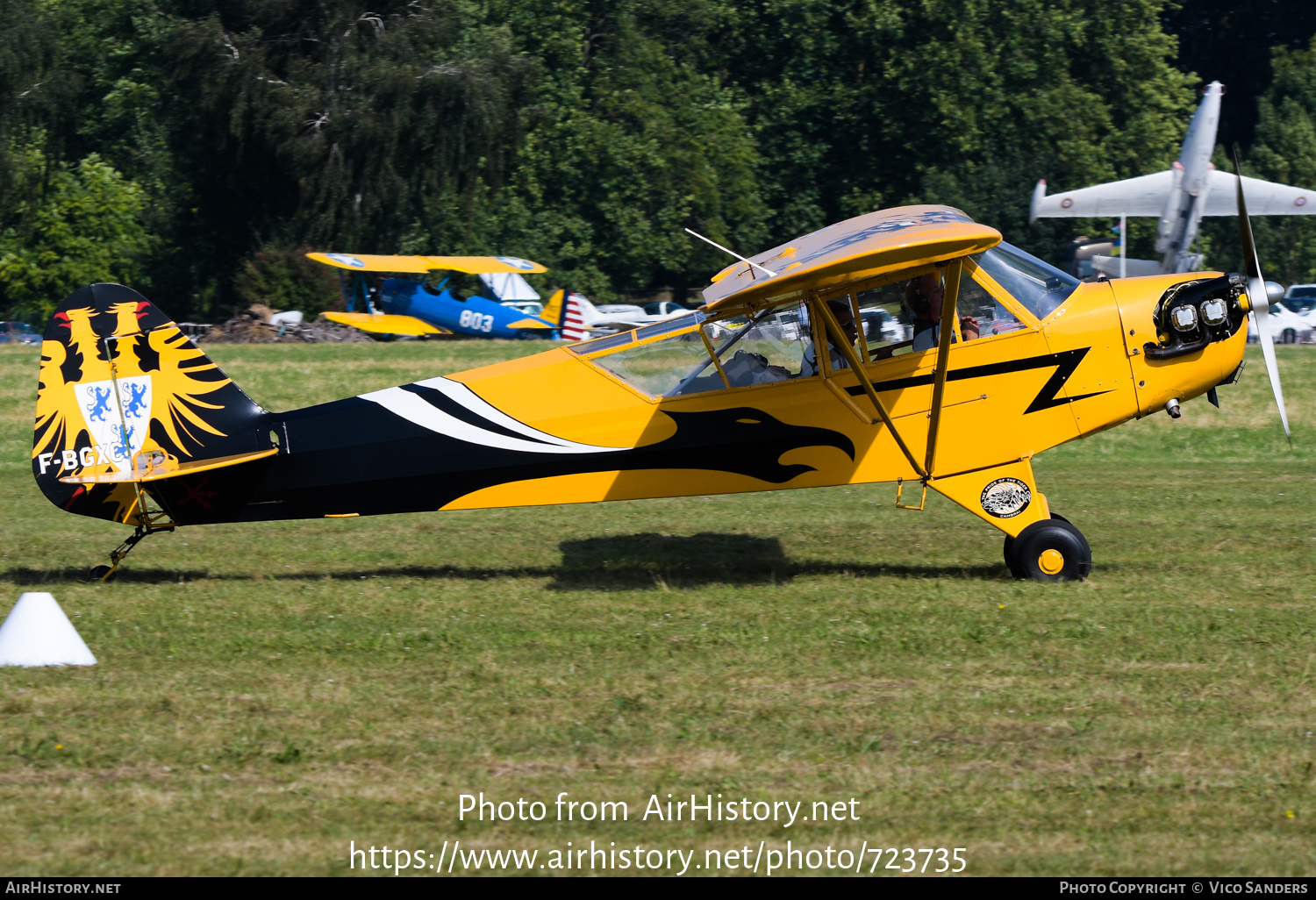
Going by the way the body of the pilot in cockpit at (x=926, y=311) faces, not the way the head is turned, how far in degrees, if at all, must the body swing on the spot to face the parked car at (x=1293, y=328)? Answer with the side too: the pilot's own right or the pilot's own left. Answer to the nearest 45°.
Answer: approximately 90° to the pilot's own left

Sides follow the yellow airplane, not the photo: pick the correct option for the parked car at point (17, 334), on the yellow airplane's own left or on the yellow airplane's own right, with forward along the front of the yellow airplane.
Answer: on the yellow airplane's own left

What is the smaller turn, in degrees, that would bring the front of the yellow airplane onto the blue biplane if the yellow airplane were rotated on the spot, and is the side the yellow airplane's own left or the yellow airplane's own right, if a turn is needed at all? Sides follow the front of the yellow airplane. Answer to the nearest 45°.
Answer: approximately 90° to the yellow airplane's own left

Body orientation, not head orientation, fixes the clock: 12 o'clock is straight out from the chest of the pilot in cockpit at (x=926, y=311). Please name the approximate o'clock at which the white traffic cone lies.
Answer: The white traffic cone is roughly at 5 o'clock from the pilot in cockpit.

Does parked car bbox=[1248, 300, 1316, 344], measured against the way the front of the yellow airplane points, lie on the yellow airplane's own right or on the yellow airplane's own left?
on the yellow airplane's own left

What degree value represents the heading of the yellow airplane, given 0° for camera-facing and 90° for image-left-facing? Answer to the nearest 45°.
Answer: approximately 270°

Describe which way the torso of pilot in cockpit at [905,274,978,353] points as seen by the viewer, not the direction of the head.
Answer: to the viewer's right

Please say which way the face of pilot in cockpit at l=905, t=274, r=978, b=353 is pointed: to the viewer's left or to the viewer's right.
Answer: to the viewer's right

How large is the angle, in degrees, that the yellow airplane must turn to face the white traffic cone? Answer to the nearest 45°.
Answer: approximately 135° to its right
